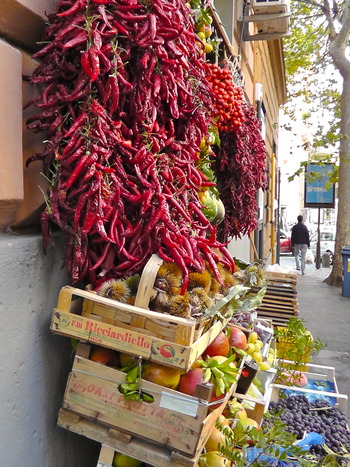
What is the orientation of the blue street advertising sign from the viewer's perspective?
toward the camera

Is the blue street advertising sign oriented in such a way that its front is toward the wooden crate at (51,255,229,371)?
yes

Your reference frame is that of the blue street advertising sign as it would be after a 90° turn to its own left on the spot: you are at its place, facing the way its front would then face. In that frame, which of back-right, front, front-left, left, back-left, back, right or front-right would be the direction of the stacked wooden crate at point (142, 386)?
right
